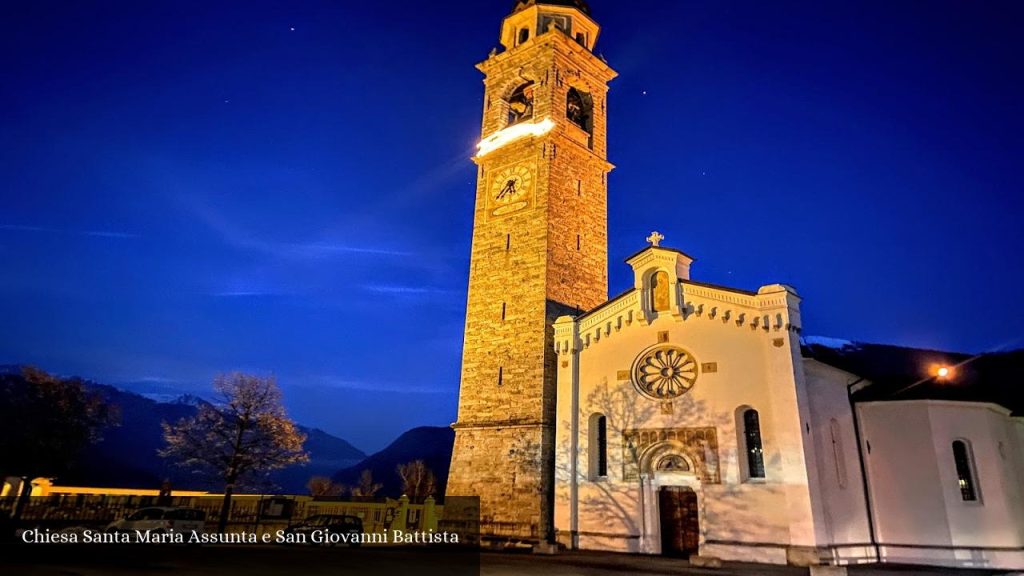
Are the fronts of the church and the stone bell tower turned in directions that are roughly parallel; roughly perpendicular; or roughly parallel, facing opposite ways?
roughly parallel

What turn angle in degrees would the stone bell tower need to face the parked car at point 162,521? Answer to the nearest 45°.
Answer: approximately 45° to its right

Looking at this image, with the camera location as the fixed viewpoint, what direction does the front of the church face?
facing the viewer and to the left of the viewer

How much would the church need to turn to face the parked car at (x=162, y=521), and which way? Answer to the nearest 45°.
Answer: approximately 45° to its right

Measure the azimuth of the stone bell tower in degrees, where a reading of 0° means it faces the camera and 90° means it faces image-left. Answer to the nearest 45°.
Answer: approximately 45°

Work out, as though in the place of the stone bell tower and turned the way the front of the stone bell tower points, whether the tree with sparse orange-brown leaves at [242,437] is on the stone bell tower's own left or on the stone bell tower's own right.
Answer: on the stone bell tower's own right

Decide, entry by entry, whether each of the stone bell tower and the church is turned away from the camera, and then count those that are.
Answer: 0

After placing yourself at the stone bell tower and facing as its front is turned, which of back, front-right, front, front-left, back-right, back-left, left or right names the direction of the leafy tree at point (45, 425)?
front-right

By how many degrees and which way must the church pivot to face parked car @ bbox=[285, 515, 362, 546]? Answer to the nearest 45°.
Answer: approximately 45° to its right
